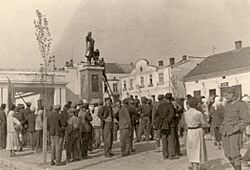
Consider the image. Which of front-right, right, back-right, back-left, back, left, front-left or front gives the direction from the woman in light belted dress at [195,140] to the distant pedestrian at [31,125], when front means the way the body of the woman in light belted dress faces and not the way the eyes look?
front-left

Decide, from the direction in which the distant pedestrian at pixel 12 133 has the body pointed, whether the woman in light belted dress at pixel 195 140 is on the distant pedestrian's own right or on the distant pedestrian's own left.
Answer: on the distant pedestrian's own right

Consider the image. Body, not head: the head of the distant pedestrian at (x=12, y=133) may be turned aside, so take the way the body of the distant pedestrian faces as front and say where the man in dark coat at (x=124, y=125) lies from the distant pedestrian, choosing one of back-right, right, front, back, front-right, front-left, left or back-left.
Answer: right

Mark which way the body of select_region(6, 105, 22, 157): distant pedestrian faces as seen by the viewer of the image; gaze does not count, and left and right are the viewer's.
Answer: facing away from the viewer and to the right of the viewer

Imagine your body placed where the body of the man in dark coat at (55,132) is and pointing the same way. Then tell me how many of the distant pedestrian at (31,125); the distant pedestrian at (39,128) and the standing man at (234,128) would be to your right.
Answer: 1

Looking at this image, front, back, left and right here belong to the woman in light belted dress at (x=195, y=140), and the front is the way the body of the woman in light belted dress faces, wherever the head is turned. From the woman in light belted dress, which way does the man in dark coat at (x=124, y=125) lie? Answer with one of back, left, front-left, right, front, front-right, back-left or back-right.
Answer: front-left

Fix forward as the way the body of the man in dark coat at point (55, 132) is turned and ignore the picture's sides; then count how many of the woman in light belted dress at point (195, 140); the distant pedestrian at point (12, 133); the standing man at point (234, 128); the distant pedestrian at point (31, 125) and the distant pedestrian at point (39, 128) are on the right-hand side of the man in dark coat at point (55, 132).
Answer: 2

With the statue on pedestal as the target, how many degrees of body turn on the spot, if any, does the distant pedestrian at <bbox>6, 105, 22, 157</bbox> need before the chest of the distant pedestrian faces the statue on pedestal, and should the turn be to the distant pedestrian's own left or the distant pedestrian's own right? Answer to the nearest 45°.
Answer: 0° — they already face it

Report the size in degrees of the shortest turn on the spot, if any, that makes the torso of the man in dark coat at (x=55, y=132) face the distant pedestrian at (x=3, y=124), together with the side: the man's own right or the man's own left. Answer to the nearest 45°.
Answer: approximately 45° to the man's own left

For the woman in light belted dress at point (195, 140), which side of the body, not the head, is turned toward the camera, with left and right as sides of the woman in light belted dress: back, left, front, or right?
back

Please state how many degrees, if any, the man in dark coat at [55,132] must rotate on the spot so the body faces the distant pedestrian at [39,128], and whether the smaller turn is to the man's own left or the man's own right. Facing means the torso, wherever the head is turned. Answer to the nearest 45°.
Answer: approximately 45° to the man's own left

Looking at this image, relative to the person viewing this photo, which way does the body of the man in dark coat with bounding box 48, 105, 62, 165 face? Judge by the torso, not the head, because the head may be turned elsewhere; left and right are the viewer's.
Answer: facing away from the viewer and to the right of the viewer
